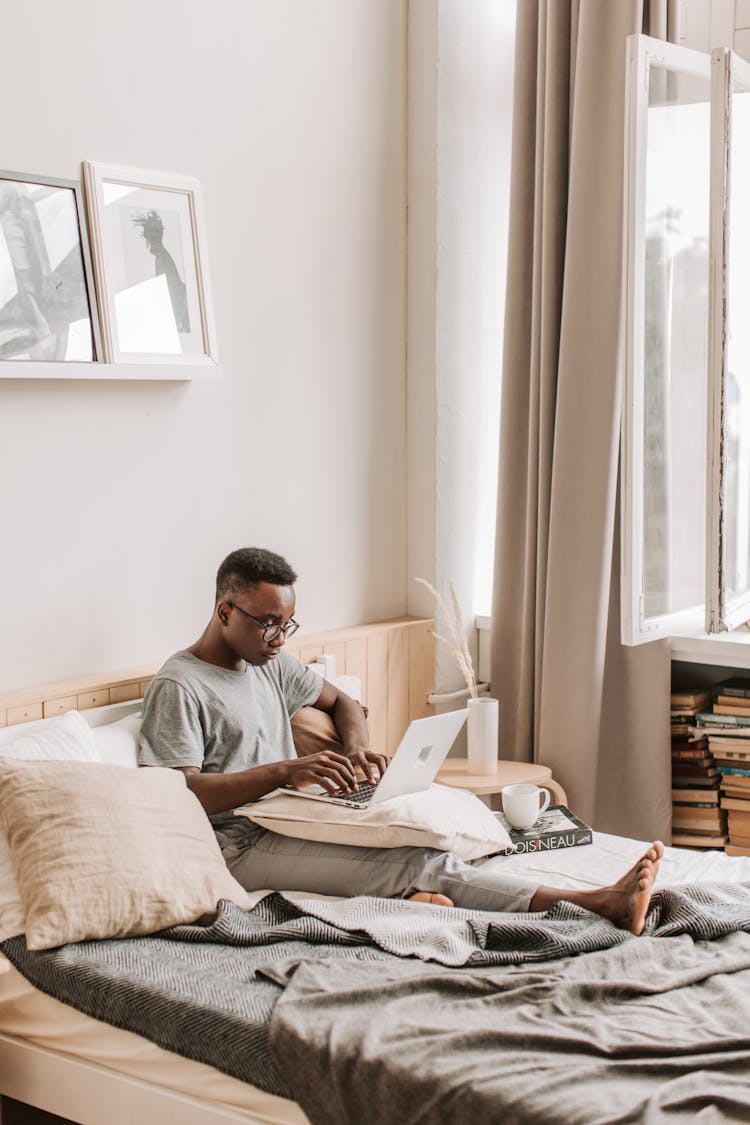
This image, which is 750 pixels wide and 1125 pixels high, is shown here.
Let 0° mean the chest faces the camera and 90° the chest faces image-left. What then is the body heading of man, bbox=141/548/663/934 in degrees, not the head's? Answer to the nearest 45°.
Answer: approximately 315°

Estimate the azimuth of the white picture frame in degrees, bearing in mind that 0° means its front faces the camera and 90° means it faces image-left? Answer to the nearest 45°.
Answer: approximately 315°

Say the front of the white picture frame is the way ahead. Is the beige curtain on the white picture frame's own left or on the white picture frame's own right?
on the white picture frame's own left
